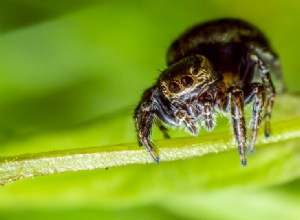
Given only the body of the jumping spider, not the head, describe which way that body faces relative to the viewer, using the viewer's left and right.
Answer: facing the viewer and to the left of the viewer
